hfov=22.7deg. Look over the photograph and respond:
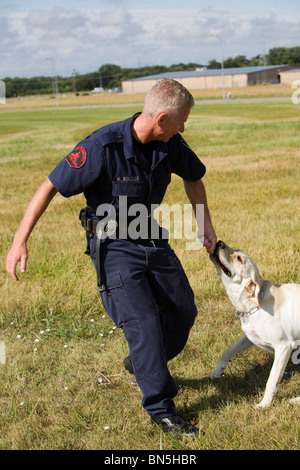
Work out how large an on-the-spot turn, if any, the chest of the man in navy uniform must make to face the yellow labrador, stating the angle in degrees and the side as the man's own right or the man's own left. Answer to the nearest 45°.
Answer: approximately 45° to the man's own left

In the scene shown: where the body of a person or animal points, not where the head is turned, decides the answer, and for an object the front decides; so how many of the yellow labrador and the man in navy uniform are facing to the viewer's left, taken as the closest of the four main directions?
1

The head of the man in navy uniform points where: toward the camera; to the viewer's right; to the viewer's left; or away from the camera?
to the viewer's right

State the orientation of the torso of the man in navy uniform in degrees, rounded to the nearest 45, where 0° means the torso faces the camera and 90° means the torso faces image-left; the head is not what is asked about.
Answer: approximately 315°

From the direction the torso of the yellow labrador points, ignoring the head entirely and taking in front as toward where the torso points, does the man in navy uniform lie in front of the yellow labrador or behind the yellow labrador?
in front

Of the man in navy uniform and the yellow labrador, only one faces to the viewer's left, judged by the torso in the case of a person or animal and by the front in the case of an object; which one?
the yellow labrador

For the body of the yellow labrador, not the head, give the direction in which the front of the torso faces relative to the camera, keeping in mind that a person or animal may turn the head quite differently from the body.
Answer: to the viewer's left
